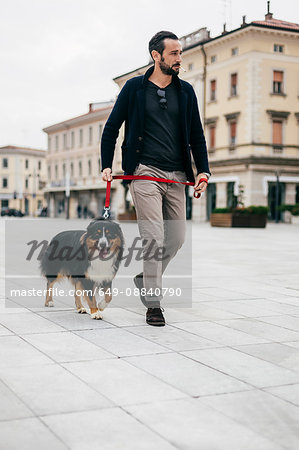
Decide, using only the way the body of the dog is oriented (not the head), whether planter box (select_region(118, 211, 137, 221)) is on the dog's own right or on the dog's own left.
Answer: on the dog's own left

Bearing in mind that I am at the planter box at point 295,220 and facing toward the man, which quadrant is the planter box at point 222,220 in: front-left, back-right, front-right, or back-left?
front-right

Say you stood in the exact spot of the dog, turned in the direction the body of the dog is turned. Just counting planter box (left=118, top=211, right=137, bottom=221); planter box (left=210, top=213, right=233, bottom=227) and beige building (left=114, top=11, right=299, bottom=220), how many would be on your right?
0

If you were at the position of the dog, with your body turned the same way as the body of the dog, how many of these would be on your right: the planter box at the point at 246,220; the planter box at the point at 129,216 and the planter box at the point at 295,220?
0

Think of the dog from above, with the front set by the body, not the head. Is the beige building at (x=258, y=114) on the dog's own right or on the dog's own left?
on the dog's own left

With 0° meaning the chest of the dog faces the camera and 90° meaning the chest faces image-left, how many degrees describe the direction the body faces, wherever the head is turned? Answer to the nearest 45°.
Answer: approximately 315°

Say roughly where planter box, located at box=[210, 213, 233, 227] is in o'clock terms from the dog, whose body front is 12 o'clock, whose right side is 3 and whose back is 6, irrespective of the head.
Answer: The planter box is roughly at 8 o'clock from the dog.
